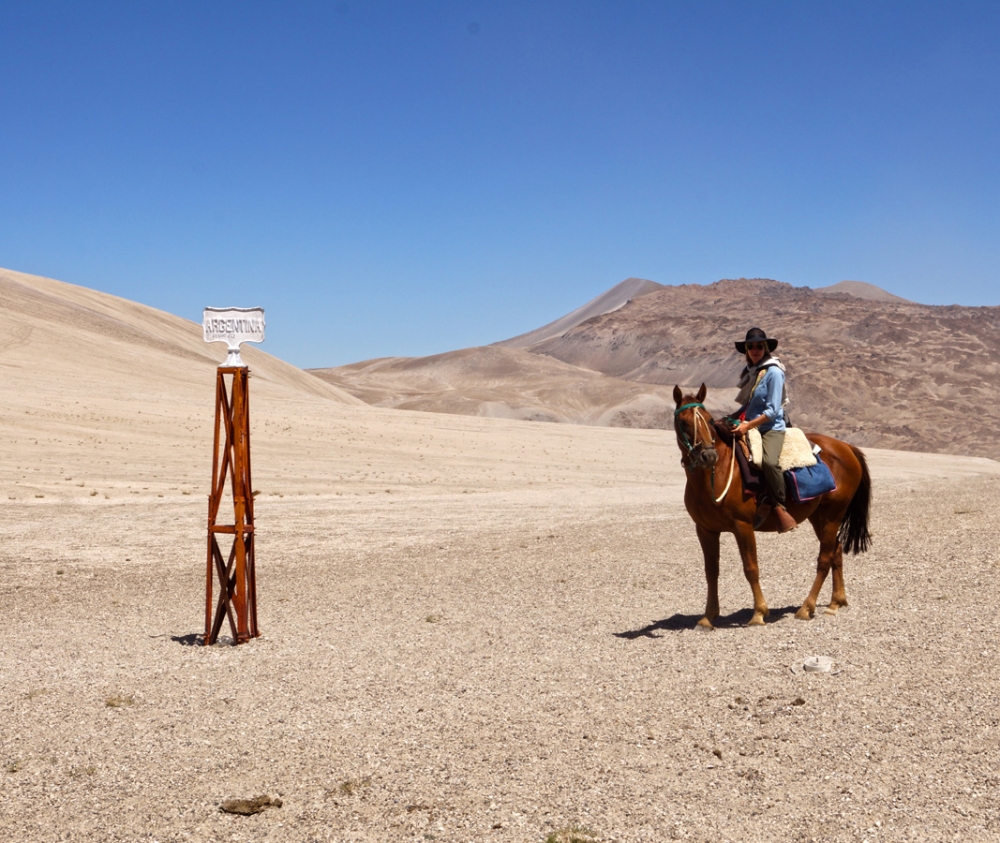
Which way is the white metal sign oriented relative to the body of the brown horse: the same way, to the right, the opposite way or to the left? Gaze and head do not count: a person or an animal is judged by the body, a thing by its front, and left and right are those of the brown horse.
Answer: to the left

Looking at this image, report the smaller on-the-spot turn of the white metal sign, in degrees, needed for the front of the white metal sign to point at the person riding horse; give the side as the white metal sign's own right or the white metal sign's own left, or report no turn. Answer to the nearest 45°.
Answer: approximately 90° to the white metal sign's own left

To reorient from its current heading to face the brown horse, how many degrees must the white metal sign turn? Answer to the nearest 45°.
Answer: approximately 90° to its left

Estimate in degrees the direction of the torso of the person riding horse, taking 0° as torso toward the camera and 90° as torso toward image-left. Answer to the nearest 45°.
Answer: approximately 45°

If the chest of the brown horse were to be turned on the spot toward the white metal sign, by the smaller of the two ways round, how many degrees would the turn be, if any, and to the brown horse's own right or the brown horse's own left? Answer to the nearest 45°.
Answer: approximately 45° to the brown horse's own right

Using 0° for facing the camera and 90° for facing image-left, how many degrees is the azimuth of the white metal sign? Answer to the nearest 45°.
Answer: approximately 0°
